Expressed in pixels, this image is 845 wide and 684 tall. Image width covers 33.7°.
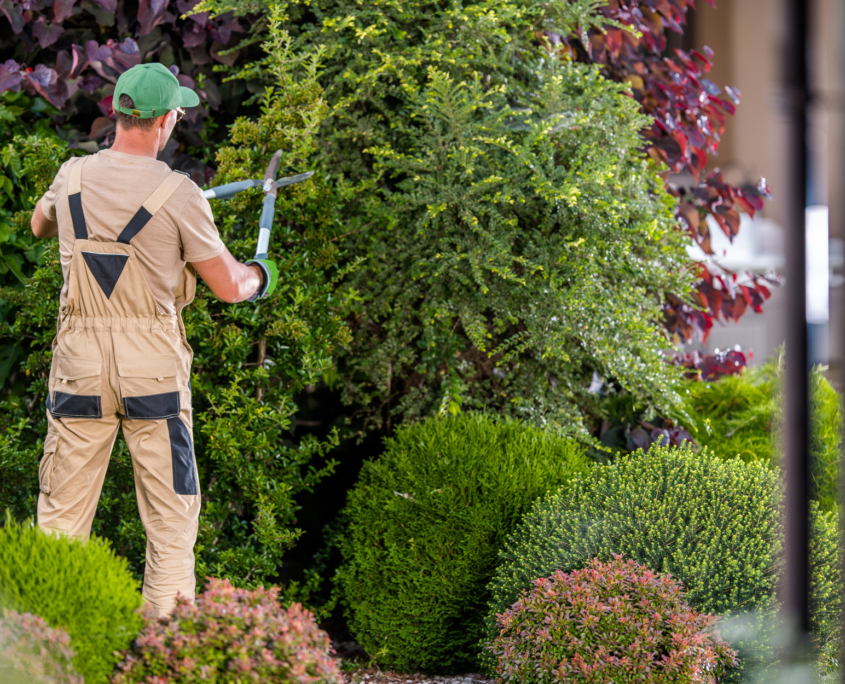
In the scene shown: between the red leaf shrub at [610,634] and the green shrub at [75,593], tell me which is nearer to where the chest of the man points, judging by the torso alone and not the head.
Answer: the red leaf shrub

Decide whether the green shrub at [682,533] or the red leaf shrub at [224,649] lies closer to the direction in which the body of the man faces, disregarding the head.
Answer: the green shrub

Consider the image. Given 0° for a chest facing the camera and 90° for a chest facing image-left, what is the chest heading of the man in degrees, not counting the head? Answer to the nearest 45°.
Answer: approximately 225°

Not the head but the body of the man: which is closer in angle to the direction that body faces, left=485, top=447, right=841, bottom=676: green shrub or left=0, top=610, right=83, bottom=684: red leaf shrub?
the green shrub

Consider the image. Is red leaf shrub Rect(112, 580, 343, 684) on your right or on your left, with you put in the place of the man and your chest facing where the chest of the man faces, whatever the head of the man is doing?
on your right

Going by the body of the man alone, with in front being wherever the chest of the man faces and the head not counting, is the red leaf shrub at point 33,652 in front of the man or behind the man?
behind

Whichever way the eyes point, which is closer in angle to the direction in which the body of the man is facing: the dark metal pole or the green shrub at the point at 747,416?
the green shrub

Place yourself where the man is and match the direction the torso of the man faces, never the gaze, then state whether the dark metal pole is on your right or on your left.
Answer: on your right

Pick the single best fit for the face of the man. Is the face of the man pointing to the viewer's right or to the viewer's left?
to the viewer's right

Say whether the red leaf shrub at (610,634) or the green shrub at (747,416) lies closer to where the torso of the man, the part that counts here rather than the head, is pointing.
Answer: the green shrub
